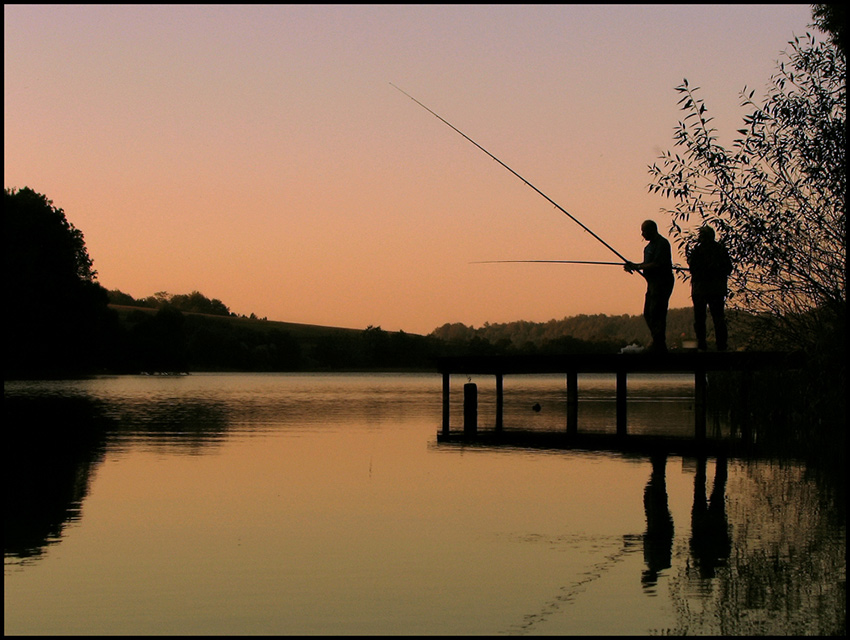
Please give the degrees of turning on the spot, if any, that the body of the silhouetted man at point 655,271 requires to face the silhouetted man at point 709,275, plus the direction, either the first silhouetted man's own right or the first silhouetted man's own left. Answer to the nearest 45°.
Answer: approximately 180°

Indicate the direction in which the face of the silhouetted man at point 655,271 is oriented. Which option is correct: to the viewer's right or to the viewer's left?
to the viewer's left

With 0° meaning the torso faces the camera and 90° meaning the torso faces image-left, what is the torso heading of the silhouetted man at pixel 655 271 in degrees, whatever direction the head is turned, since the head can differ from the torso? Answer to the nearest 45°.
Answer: approximately 90°
